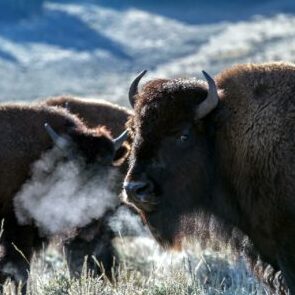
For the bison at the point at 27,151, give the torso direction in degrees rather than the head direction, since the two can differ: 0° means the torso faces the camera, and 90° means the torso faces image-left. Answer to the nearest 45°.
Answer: approximately 315°

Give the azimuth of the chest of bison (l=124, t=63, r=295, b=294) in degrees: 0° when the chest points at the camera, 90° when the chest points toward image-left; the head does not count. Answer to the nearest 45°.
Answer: approximately 45°
